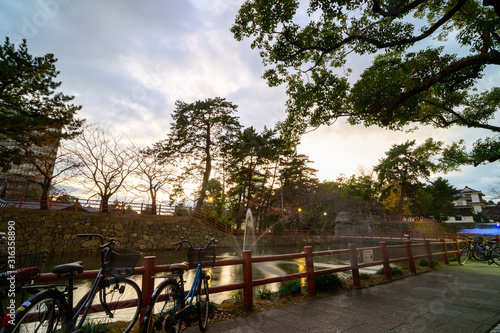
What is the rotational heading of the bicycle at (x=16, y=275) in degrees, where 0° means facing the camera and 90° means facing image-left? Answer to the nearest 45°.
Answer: approximately 270°

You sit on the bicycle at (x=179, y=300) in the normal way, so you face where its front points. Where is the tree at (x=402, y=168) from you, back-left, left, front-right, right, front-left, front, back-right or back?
front

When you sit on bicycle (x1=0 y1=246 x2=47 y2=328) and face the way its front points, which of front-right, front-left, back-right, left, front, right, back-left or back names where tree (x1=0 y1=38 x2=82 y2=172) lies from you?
left

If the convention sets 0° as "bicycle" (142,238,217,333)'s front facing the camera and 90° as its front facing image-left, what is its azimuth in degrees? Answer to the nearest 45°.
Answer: approximately 225°

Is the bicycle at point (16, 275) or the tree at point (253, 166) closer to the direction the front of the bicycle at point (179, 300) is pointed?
the tree

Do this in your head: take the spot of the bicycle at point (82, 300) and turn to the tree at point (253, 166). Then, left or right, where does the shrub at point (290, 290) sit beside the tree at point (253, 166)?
right

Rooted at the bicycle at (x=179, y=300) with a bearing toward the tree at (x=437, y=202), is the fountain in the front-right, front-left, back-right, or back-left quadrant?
front-left

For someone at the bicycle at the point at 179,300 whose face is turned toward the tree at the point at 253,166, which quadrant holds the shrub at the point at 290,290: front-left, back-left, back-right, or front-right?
front-right

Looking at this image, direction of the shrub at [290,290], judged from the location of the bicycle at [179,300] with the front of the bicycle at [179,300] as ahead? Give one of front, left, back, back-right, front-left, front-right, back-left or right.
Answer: front

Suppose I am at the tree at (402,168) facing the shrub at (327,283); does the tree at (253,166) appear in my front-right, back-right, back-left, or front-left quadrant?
front-right

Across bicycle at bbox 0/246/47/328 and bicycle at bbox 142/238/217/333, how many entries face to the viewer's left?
0
